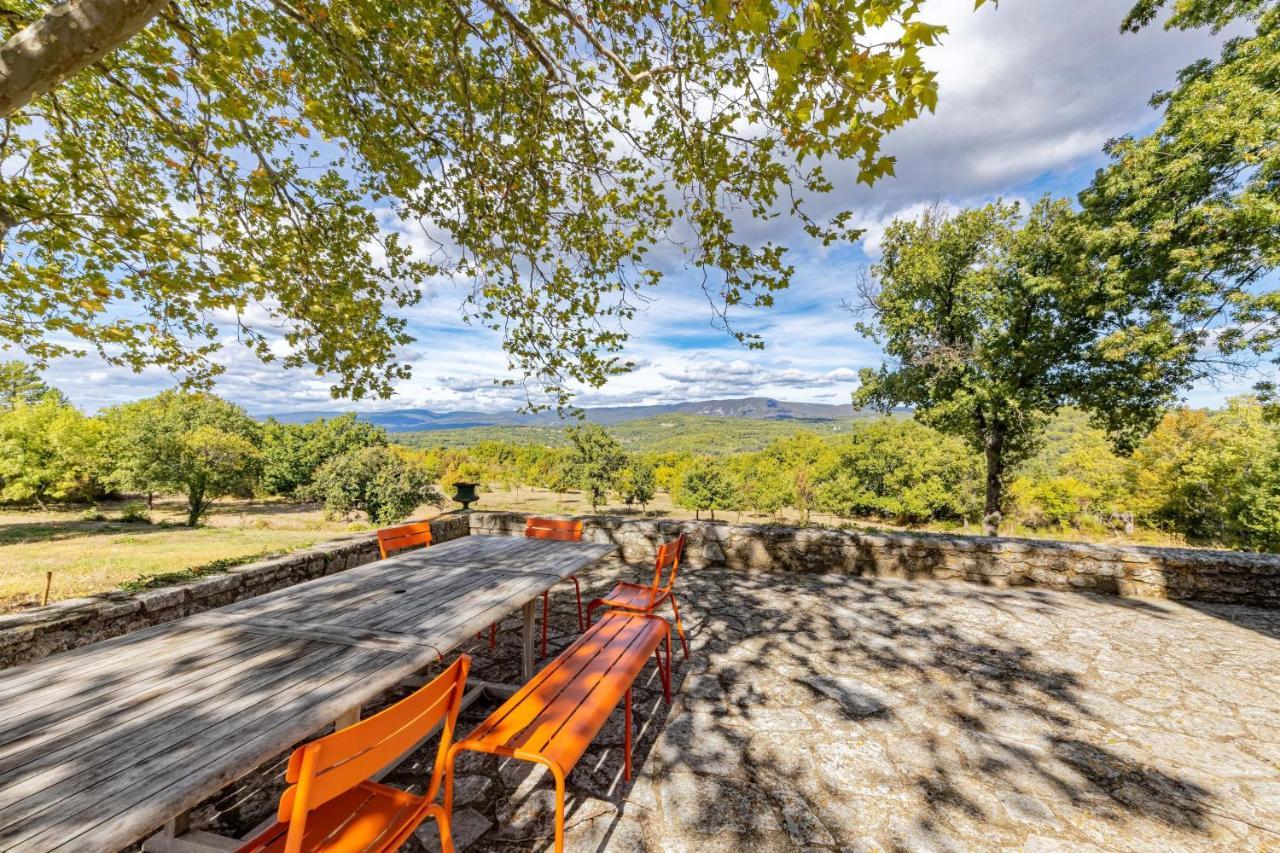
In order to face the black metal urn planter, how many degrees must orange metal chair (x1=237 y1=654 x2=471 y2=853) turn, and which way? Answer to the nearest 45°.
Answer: approximately 45° to its right

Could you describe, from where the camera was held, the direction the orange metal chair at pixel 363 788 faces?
facing away from the viewer and to the left of the viewer

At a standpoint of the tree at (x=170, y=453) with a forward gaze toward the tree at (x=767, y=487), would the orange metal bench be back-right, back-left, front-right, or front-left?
front-right

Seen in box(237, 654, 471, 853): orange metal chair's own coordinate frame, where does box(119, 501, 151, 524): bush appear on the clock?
The bush is roughly at 1 o'clock from the orange metal chair.

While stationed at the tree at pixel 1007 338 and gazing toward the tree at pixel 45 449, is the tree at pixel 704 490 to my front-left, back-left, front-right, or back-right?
front-right

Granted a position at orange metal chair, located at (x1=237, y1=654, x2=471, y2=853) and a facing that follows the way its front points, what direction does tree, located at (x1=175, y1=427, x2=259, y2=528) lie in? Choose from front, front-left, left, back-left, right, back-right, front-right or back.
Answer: front-right

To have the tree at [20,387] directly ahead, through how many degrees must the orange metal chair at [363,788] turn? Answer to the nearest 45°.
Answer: approximately 45° to its right

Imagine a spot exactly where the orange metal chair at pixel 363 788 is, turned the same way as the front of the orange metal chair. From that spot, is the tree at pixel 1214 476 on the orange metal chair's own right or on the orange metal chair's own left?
on the orange metal chair's own right

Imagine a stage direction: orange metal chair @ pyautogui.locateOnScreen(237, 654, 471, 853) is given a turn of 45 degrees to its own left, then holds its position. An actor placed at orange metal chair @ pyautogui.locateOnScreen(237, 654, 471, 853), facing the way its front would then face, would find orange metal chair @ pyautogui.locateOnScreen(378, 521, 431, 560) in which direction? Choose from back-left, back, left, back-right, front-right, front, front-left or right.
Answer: right

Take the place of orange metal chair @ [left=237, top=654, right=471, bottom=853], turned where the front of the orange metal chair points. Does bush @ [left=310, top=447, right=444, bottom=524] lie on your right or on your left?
on your right

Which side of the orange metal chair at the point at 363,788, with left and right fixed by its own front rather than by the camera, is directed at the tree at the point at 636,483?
right

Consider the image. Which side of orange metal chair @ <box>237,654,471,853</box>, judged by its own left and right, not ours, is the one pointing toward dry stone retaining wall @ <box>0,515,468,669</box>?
front

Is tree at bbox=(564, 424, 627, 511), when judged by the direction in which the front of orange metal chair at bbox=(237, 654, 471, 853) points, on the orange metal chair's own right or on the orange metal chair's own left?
on the orange metal chair's own right

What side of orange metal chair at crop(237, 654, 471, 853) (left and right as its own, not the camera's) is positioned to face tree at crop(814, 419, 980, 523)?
right
